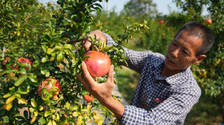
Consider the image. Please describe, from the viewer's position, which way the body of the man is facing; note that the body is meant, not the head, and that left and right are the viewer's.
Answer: facing the viewer and to the left of the viewer
